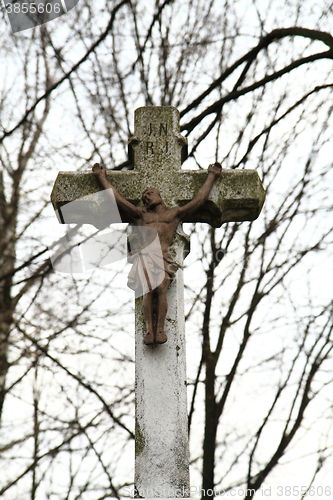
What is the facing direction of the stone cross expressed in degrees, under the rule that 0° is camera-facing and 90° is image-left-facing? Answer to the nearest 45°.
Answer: approximately 0°
